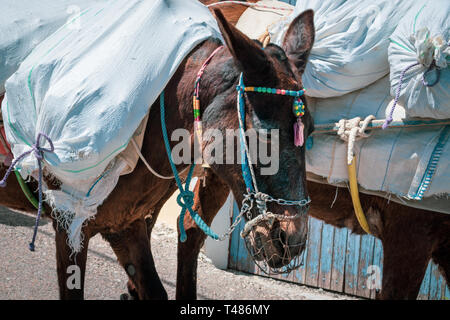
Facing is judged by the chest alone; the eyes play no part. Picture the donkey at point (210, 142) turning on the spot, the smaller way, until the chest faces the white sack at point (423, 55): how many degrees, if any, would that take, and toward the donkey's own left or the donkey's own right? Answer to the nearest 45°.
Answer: approximately 45° to the donkey's own left

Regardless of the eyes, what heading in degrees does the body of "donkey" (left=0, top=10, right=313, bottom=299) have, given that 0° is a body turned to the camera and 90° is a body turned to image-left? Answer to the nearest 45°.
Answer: approximately 315°

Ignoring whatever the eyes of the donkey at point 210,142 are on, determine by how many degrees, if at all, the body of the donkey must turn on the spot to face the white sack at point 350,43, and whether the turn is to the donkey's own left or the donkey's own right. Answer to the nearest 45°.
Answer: approximately 90° to the donkey's own left
